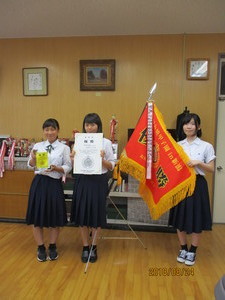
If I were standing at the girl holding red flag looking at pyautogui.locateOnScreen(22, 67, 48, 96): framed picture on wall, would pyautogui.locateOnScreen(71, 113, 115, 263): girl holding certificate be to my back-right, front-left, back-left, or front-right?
front-left

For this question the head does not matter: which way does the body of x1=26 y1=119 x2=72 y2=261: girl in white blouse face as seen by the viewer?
toward the camera

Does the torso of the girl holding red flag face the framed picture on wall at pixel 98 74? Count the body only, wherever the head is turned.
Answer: no

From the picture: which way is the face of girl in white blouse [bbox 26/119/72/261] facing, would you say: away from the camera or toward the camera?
toward the camera

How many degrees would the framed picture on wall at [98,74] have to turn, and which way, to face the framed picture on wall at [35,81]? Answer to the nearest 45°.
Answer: approximately 90° to its right

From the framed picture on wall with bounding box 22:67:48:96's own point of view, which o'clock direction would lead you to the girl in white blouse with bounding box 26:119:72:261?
The girl in white blouse is roughly at 12 o'clock from the framed picture on wall.

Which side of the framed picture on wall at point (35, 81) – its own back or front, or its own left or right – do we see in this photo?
front

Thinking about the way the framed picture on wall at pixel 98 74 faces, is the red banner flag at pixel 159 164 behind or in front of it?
in front

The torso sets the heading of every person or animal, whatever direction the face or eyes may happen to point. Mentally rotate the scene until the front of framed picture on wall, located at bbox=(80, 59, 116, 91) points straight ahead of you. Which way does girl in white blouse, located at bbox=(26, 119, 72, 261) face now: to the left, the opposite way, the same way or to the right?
the same way

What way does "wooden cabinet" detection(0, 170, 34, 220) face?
toward the camera

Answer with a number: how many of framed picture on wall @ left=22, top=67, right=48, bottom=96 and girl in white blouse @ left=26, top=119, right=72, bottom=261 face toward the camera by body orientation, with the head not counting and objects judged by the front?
2

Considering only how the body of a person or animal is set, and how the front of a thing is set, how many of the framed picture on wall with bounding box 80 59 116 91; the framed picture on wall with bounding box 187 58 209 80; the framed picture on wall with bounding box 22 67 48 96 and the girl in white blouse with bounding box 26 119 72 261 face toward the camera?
4

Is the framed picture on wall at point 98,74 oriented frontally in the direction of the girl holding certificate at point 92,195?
yes

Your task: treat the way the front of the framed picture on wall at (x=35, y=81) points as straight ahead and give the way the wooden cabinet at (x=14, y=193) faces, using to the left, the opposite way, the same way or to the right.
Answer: the same way

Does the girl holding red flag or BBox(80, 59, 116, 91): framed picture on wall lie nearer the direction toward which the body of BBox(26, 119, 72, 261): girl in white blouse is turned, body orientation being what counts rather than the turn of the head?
the girl holding red flag

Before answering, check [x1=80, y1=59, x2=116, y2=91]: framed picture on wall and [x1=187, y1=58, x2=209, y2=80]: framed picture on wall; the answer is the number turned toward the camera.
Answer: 2

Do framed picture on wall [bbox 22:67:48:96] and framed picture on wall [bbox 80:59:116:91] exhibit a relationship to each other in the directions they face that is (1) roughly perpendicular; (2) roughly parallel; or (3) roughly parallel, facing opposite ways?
roughly parallel

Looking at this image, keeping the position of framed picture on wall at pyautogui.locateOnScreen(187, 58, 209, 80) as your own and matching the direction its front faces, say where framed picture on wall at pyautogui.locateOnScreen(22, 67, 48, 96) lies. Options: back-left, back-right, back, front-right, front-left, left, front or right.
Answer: right

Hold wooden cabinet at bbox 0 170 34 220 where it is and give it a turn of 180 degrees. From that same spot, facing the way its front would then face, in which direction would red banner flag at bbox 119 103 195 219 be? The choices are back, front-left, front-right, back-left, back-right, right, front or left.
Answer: back-right
